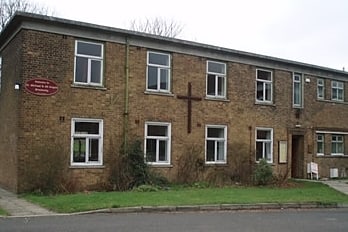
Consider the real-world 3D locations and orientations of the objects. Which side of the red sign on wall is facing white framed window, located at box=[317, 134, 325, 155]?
left

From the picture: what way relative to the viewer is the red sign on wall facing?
toward the camera

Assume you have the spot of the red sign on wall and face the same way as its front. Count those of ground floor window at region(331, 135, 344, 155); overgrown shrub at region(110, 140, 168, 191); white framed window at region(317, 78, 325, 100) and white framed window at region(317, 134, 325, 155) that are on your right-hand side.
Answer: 0

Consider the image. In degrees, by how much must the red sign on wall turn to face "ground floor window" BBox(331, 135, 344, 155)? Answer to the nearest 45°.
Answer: approximately 135° to its left

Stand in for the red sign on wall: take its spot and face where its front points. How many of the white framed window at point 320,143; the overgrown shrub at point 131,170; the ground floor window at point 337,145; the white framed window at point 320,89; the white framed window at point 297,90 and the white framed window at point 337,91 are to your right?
0

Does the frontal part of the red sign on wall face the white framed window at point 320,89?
no

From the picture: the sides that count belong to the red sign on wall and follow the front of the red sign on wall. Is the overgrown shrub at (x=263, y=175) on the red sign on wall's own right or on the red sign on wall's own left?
on the red sign on wall's own left

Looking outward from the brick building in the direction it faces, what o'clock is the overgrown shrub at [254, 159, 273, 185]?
The overgrown shrub is roughly at 10 o'clock from the brick building.

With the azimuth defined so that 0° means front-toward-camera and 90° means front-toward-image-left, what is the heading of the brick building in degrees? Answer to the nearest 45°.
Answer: approximately 315°

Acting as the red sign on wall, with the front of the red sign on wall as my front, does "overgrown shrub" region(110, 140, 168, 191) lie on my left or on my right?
on my left

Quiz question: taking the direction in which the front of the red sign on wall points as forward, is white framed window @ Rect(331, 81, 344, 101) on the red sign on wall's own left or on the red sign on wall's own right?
on the red sign on wall's own left
